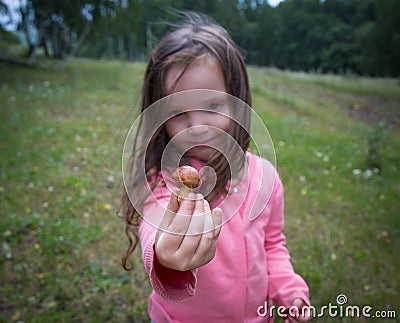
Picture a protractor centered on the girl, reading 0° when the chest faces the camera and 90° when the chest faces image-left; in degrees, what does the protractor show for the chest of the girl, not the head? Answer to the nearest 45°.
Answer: approximately 0°
